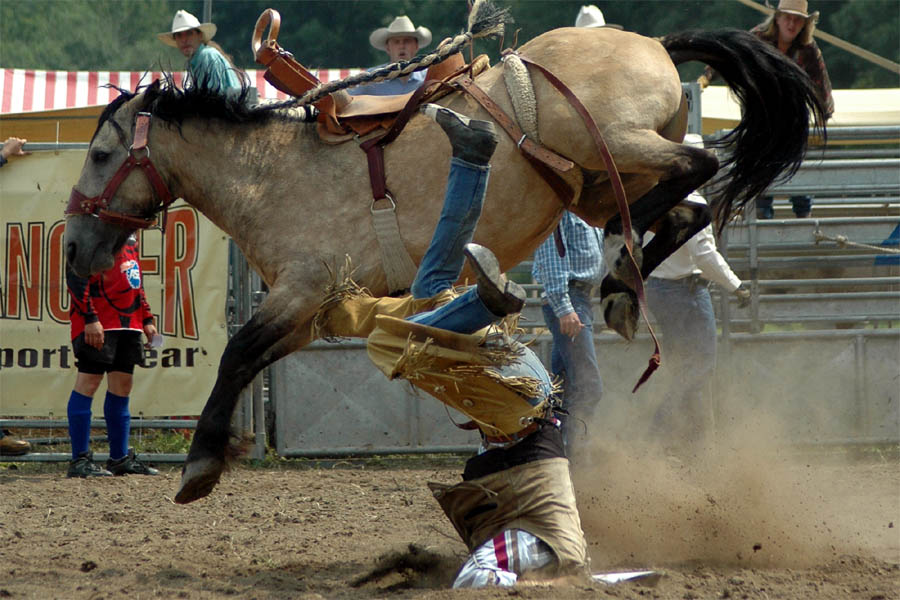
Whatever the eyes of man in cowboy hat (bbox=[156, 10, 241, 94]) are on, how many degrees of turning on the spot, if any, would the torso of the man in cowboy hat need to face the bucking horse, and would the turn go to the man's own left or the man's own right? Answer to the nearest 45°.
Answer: approximately 45° to the man's own left

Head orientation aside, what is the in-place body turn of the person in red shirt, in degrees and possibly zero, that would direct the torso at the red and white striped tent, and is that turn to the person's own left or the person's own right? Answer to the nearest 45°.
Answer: approximately 135° to the person's own left

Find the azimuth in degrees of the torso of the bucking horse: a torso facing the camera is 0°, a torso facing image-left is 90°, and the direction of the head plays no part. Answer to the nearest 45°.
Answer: approximately 90°

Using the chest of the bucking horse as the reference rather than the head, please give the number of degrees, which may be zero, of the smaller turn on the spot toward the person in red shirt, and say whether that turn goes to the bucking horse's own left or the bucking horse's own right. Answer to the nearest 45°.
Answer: approximately 45° to the bucking horse's own right

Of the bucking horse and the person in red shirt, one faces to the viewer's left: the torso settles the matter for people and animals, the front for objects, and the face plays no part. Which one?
the bucking horse

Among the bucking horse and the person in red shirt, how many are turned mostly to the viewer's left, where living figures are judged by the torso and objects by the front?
1

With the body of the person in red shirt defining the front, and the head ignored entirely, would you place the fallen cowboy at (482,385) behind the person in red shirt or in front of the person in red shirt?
in front

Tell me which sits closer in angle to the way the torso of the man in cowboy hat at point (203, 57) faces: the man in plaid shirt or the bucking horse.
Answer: the bucking horse

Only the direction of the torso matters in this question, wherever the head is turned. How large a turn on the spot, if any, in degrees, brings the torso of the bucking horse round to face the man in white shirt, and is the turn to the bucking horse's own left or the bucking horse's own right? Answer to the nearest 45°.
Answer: approximately 135° to the bucking horse's own right

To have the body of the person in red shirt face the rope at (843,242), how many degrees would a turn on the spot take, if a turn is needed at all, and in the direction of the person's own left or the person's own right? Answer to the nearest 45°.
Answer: approximately 45° to the person's own left
